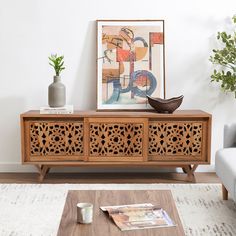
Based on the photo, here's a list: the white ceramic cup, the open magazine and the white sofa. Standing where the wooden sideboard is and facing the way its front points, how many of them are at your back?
0

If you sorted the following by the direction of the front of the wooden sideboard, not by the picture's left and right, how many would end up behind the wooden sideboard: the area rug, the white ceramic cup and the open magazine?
0

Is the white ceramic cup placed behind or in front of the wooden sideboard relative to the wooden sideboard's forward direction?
in front

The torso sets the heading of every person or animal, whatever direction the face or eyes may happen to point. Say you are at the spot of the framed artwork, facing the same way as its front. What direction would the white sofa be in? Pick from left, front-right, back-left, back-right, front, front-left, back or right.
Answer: front-left

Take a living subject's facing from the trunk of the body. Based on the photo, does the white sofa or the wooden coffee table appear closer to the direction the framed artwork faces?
the wooden coffee table

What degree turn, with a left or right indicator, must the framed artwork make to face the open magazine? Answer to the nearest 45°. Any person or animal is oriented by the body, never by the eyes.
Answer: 0° — it already faces it

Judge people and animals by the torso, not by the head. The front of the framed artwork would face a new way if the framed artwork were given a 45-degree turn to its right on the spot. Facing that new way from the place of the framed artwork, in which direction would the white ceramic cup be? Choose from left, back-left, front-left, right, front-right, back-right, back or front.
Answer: front-left

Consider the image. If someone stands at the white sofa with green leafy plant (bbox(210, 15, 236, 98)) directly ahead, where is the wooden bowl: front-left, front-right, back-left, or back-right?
front-left

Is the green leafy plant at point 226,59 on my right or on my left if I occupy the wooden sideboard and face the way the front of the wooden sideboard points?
on my left

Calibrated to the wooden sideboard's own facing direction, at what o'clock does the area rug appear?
The area rug is roughly at 1 o'clock from the wooden sideboard.

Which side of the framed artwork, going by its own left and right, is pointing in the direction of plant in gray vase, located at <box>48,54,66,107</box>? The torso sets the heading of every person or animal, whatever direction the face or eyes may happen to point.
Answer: right

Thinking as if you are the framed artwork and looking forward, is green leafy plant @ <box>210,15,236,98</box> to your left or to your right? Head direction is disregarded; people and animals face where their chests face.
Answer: on your left

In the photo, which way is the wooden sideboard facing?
toward the camera

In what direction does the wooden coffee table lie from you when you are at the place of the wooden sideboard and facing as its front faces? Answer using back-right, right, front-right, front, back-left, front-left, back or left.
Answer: front
